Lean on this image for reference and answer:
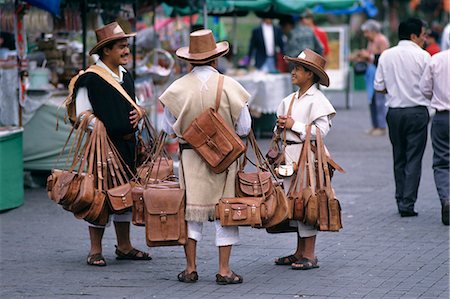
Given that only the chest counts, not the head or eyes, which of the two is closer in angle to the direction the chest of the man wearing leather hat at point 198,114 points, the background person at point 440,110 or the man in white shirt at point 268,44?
the man in white shirt

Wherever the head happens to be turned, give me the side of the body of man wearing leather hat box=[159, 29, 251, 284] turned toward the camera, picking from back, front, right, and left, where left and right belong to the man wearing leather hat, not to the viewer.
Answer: back

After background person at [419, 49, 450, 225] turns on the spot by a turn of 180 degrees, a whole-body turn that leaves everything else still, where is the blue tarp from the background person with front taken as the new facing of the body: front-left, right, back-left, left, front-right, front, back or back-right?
right

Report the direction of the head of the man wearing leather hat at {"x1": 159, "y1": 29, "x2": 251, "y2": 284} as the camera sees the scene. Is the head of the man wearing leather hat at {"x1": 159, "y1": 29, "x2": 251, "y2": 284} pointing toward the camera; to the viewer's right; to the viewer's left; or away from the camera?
away from the camera

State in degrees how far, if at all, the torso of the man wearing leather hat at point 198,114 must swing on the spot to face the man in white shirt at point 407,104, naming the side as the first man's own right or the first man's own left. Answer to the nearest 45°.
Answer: approximately 45° to the first man's own right

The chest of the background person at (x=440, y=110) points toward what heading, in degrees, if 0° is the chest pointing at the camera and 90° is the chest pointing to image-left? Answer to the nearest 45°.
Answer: approximately 180°

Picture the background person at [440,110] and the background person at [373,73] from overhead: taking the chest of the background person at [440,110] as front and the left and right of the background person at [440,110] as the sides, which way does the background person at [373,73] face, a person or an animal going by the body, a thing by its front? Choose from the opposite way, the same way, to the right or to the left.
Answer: to the left

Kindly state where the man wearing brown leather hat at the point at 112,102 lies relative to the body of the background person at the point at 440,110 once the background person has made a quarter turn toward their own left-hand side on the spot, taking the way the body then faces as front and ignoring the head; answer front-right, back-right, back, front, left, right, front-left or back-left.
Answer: front-left
